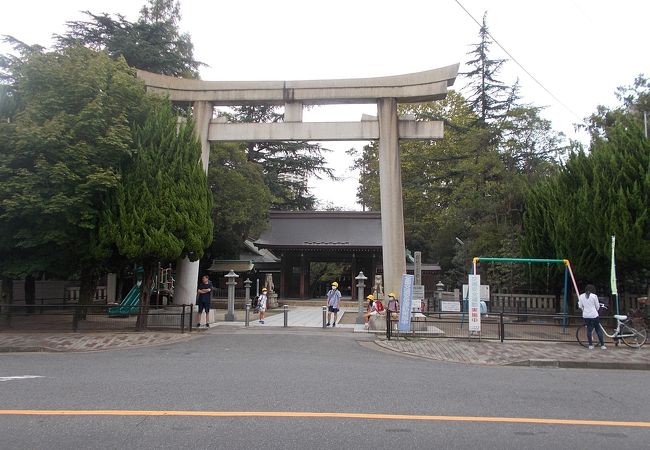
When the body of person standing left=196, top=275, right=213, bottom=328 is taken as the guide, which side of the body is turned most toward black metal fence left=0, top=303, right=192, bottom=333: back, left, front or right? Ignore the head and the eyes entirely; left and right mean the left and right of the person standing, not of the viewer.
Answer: right

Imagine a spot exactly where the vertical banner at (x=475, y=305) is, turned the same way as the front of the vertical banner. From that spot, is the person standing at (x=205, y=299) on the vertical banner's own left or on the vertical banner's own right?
on the vertical banner's own right

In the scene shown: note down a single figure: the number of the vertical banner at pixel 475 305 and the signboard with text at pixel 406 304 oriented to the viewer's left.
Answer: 0

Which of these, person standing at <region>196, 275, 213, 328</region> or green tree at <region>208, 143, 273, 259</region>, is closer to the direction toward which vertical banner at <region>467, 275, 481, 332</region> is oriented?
the person standing

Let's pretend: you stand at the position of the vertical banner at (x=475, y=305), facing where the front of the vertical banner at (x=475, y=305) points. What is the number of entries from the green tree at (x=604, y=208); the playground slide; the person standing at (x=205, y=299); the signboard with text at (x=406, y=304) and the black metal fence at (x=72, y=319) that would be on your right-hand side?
4

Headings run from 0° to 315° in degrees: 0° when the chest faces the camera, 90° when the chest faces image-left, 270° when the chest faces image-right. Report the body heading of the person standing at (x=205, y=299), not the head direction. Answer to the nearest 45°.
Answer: approximately 0°
